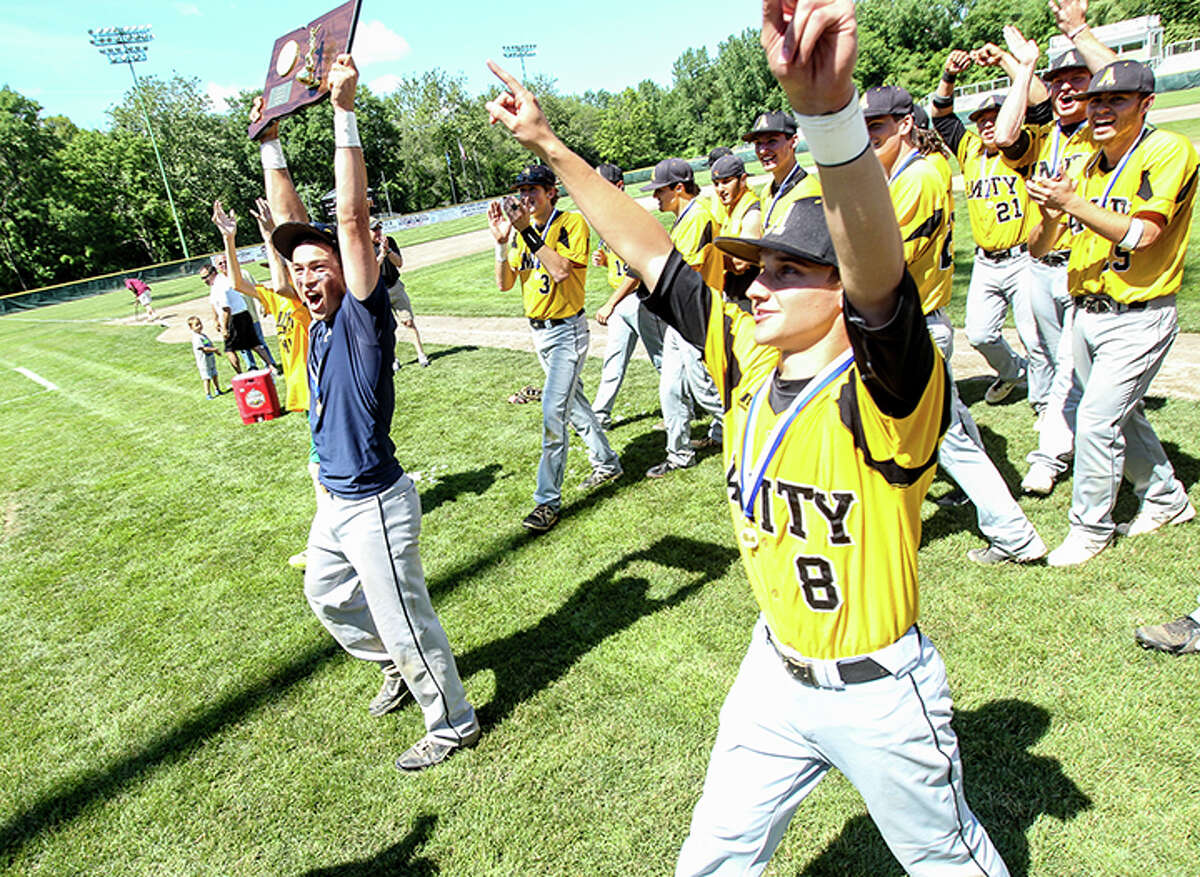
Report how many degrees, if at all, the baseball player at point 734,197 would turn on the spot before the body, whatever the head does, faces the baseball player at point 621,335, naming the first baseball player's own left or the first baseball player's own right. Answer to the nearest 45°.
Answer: approximately 90° to the first baseball player's own right

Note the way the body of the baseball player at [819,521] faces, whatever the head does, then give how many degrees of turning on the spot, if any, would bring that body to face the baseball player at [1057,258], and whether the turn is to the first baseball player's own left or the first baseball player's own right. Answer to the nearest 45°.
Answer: approximately 180°

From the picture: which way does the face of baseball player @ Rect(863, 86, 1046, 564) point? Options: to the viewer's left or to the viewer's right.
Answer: to the viewer's left

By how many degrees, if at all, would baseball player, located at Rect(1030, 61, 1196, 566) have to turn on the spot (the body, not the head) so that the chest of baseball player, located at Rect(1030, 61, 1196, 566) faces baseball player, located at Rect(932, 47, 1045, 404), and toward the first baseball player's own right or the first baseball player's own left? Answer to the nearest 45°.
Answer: approximately 135° to the first baseball player's own right

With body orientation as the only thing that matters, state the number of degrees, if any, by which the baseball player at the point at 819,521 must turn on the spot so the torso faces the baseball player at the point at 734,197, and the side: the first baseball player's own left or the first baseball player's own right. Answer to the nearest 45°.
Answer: approximately 135° to the first baseball player's own right

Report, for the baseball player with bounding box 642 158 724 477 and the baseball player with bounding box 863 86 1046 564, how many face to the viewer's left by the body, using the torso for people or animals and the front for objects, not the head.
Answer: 2

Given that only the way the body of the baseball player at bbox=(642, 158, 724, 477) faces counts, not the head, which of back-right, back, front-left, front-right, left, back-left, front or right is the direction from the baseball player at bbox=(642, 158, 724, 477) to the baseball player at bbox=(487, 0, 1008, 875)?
left

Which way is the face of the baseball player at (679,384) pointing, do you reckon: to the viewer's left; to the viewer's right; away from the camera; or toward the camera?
to the viewer's left

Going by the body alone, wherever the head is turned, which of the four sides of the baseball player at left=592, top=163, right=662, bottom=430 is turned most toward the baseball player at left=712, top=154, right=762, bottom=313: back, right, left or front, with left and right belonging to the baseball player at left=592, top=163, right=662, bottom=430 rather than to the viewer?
left

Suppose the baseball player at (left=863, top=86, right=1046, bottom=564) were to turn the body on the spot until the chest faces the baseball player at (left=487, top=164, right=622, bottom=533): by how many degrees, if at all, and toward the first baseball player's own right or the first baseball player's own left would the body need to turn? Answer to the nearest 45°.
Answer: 0° — they already face them

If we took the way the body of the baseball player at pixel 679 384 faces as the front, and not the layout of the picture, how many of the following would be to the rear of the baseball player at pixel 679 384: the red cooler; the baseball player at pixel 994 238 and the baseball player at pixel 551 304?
1

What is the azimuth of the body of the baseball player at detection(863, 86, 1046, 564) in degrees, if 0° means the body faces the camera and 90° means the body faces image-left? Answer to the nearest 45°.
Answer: approximately 90°

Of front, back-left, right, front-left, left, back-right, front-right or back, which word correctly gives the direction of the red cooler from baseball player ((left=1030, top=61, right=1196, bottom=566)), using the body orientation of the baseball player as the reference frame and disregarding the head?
front-right

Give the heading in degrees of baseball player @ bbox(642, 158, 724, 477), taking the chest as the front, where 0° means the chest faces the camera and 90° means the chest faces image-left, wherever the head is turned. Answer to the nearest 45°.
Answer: approximately 90°

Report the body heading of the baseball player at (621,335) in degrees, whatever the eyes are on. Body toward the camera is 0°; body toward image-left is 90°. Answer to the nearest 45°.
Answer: approximately 45°
